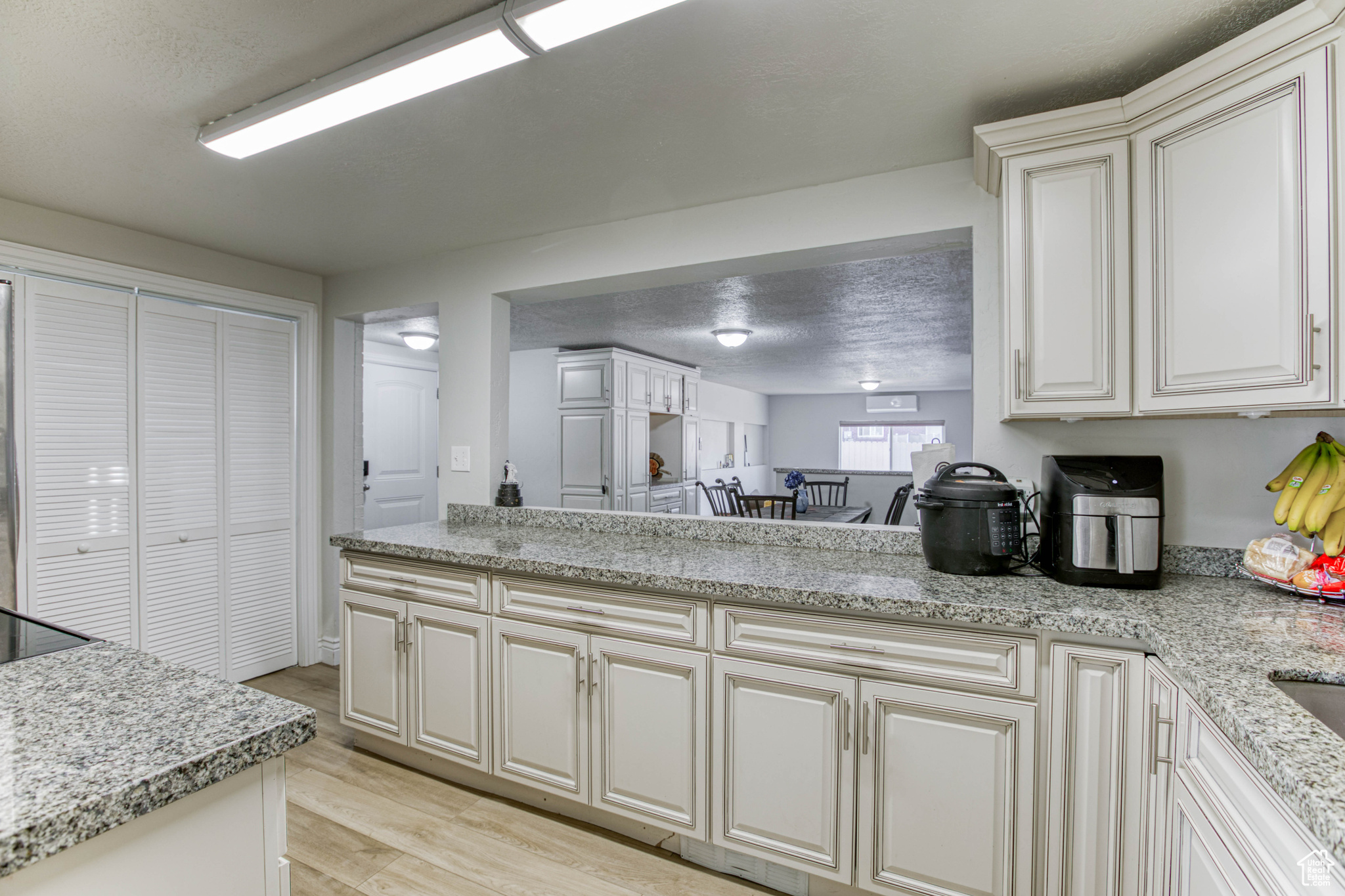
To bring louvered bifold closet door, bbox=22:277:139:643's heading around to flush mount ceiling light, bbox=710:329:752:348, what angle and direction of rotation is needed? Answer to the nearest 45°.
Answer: approximately 45° to its left

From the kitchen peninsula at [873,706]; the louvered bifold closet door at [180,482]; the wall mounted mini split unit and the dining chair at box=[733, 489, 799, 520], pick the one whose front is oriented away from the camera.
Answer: the dining chair

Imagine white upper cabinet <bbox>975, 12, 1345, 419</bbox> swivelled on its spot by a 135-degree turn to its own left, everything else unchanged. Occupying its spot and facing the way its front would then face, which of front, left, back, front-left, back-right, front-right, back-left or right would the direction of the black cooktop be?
back-right

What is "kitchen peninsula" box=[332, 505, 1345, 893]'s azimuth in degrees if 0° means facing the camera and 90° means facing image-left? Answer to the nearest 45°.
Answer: approximately 45°

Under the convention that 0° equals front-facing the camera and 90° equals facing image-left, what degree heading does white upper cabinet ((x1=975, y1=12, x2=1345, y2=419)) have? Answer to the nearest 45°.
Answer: approximately 45°

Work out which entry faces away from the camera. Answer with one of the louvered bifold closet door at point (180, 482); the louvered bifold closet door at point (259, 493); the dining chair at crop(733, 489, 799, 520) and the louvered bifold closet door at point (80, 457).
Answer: the dining chair

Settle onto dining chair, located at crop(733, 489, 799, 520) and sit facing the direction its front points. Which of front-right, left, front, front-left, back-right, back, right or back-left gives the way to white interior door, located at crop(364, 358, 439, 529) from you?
left

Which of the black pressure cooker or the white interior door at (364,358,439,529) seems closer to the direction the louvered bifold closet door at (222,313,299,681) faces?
the black pressure cooker

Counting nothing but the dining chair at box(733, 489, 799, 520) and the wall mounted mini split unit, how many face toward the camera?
1

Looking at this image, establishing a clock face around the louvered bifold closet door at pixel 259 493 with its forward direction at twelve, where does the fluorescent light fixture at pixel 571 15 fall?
The fluorescent light fixture is roughly at 1 o'clock from the louvered bifold closet door.

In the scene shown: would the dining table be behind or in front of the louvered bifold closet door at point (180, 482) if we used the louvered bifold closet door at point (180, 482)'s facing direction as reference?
in front

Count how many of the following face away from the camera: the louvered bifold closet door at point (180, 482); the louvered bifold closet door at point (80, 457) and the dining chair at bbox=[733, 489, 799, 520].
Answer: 1

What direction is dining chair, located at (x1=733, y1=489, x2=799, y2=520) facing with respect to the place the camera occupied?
facing away from the viewer

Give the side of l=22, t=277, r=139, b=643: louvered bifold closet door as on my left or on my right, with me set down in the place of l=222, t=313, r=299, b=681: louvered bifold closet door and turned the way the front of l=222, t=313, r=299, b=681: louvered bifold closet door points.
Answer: on my right

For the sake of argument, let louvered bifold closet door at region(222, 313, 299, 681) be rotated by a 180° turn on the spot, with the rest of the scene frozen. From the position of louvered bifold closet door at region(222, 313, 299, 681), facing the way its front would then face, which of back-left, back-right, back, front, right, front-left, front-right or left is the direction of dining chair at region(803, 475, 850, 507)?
back-right
